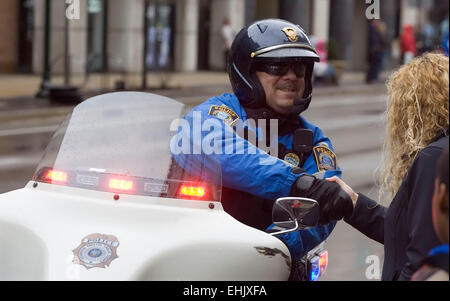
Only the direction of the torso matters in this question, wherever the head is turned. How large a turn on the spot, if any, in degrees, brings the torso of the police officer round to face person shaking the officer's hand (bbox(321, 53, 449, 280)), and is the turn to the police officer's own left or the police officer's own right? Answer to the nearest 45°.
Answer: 0° — they already face them

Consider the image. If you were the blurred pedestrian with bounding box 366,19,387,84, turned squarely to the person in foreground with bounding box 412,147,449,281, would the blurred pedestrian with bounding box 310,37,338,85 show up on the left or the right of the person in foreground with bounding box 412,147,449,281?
right

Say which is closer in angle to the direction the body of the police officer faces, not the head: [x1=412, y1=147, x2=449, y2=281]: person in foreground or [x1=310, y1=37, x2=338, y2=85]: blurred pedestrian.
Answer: the person in foreground

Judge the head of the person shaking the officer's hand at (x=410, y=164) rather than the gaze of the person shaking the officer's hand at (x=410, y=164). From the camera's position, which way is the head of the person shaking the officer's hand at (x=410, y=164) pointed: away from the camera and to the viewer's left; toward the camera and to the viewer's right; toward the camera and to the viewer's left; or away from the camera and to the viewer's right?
away from the camera and to the viewer's left

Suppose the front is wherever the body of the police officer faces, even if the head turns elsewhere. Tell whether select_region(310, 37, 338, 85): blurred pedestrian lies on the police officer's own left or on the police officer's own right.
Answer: on the police officer's own left
